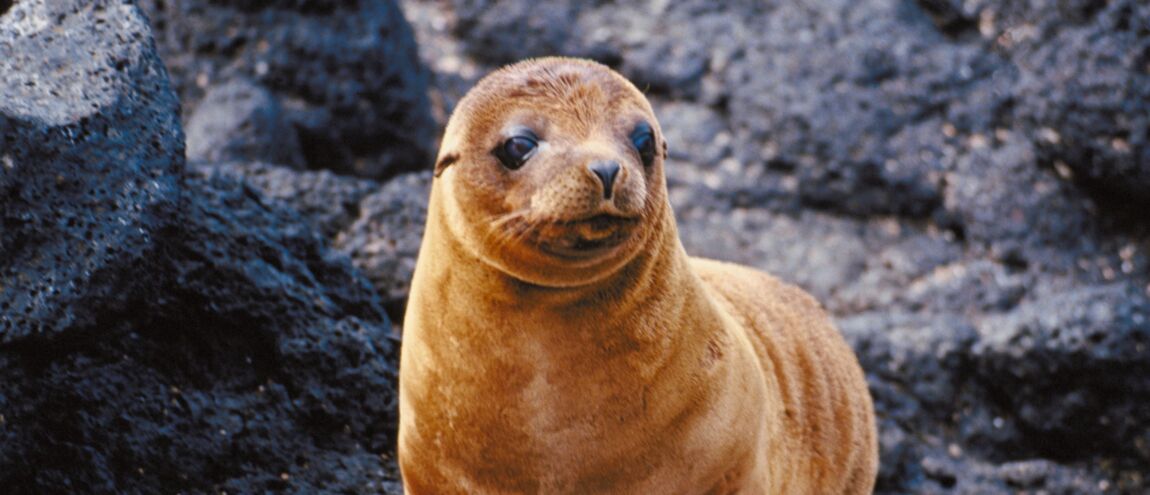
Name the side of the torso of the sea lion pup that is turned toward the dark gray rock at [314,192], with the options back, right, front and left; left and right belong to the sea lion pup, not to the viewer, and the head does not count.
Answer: right

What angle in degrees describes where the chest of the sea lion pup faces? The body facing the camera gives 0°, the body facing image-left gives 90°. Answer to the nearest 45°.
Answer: approximately 45°

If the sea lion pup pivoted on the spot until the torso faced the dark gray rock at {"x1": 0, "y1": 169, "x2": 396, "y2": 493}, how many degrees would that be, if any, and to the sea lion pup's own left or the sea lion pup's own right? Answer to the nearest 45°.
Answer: approximately 90° to the sea lion pup's own right

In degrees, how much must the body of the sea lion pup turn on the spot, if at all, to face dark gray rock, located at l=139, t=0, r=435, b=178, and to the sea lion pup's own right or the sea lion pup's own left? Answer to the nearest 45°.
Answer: approximately 135° to the sea lion pup's own right

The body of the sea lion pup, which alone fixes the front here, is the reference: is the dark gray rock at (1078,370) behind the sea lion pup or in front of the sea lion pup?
behind

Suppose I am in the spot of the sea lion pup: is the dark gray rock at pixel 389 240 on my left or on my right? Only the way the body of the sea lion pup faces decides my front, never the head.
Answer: on my right

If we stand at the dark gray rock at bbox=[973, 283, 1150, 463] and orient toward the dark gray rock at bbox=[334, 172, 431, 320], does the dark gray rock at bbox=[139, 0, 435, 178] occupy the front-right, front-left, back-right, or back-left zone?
front-right

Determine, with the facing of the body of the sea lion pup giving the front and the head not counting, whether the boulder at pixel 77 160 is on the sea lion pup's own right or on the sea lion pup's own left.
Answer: on the sea lion pup's own right

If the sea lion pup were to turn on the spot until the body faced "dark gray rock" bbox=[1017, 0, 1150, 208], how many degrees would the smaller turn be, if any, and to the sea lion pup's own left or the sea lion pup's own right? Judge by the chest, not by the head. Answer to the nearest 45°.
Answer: approximately 180°

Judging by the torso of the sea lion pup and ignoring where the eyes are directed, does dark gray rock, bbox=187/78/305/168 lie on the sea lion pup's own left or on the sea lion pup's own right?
on the sea lion pup's own right
